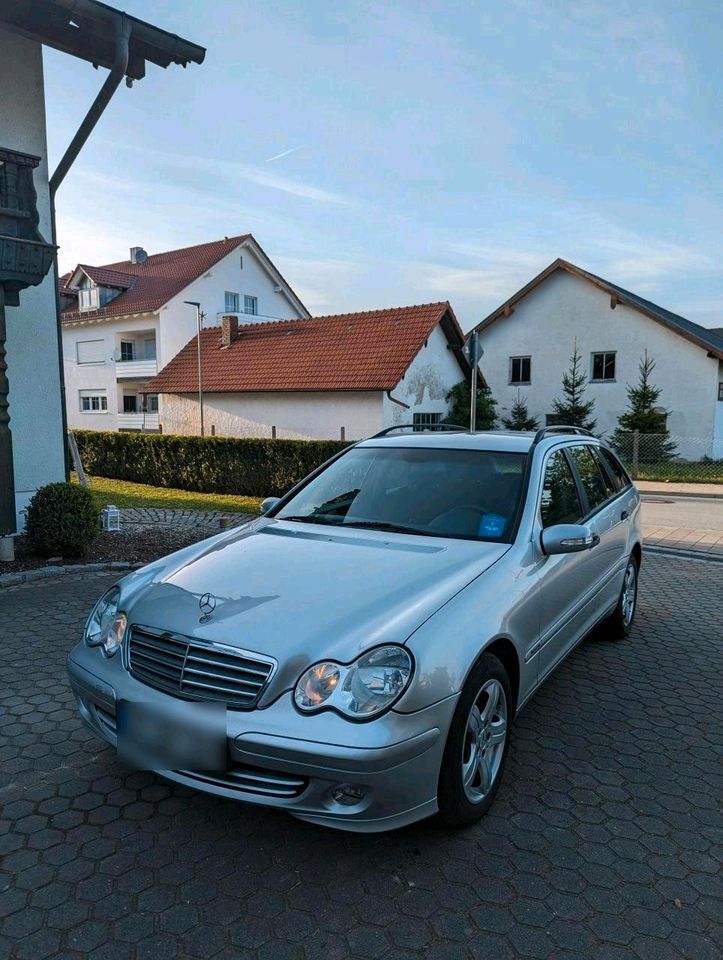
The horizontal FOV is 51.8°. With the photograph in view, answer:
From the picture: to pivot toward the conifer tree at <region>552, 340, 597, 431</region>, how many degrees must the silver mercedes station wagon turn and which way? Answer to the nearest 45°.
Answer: approximately 135° to its right

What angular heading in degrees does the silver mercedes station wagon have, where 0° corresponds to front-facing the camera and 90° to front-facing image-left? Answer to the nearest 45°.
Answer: approximately 45°

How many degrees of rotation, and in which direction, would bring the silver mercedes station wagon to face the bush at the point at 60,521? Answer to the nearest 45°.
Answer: approximately 90° to its right

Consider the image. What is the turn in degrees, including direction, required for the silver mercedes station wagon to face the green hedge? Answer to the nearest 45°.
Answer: approximately 135° to its right

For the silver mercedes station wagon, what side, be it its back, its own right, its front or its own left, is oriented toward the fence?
back

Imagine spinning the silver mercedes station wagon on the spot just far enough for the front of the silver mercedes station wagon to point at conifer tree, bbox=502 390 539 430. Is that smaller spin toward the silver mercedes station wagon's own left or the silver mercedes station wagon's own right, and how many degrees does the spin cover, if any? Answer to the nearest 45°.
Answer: approximately 135° to the silver mercedes station wagon's own right

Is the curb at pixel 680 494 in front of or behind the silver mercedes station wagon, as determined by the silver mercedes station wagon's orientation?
behind

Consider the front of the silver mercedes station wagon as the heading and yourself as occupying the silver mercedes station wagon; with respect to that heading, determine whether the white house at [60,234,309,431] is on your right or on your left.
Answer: on your right

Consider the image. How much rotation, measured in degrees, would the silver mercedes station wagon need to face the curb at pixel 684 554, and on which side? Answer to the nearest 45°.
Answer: approximately 180°
